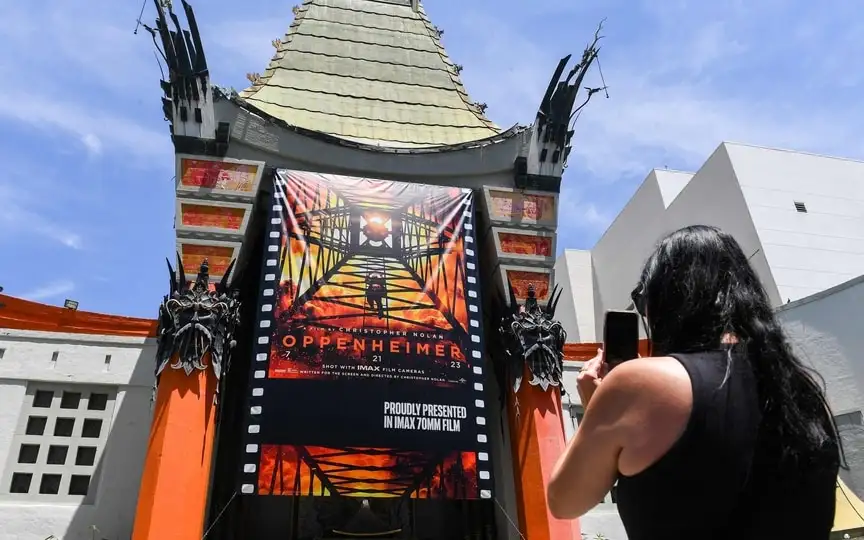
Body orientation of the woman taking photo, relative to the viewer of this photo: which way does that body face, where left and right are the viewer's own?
facing away from the viewer and to the left of the viewer

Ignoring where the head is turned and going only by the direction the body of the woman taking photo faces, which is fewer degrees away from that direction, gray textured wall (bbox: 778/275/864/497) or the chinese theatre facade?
the chinese theatre facade

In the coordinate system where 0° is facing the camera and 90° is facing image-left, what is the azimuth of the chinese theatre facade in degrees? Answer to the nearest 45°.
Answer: approximately 0°

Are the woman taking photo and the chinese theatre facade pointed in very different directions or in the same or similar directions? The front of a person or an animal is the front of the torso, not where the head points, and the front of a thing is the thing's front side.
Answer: very different directions

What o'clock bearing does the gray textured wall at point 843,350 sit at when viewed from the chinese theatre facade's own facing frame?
The gray textured wall is roughly at 9 o'clock from the chinese theatre facade.

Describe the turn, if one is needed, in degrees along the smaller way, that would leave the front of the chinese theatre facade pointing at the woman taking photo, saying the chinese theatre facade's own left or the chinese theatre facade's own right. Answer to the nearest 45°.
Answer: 0° — it already faces them

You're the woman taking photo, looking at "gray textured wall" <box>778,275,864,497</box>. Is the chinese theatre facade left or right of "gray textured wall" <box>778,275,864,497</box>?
left

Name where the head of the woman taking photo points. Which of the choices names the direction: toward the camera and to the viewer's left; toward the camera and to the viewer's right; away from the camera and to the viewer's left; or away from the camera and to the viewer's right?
away from the camera and to the viewer's left

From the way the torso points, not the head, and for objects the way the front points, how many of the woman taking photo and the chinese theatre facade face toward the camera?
1
